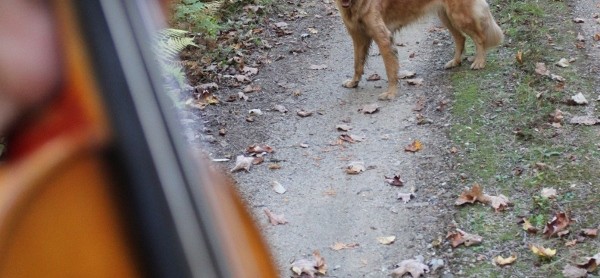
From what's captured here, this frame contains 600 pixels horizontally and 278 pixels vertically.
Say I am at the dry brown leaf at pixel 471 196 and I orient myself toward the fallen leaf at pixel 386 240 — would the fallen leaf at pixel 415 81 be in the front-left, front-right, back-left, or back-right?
back-right

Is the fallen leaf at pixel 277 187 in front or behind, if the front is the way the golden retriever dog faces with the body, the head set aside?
in front

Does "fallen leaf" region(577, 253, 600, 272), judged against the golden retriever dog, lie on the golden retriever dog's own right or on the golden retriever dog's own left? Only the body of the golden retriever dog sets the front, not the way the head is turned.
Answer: on the golden retriever dog's own left

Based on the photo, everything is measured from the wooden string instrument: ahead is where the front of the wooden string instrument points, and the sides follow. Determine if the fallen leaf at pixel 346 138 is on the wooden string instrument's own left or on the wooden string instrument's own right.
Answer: on the wooden string instrument's own left

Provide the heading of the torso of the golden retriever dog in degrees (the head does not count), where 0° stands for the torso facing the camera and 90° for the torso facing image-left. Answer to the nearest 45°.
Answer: approximately 45°

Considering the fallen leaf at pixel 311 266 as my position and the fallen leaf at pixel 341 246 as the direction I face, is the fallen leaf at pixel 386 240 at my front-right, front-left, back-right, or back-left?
front-right

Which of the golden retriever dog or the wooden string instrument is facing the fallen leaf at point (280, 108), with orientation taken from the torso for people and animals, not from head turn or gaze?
the golden retriever dog

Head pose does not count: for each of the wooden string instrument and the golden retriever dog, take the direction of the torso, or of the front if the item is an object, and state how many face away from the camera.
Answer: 0

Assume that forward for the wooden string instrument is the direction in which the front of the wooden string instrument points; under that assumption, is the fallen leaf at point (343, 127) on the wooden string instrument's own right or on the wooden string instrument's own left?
on the wooden string instrument's own left

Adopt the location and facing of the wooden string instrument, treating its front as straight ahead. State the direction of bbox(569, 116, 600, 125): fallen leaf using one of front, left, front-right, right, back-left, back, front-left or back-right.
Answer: left

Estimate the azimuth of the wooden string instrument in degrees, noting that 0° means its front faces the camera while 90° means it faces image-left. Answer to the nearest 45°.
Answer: approximately 315°

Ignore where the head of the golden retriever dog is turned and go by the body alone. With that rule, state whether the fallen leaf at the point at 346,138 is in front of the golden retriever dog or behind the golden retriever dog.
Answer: in front

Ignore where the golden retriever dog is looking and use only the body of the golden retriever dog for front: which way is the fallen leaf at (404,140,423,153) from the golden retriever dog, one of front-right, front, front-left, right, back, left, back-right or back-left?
front-left

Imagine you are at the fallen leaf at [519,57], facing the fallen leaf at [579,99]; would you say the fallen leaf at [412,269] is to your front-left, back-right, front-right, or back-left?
front-right
